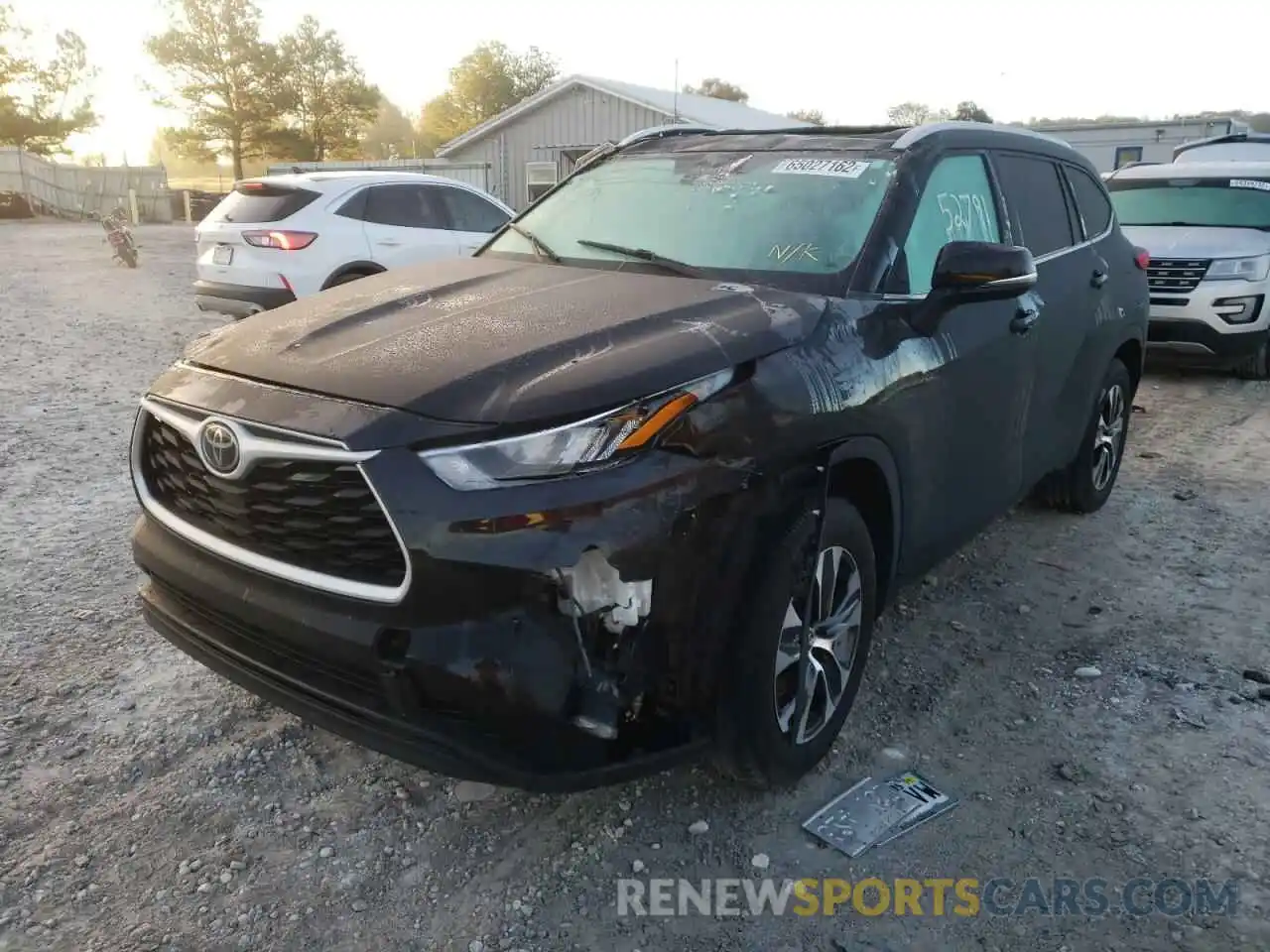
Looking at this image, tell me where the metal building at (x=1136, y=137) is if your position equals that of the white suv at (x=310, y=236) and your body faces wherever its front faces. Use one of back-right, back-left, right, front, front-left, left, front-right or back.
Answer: front

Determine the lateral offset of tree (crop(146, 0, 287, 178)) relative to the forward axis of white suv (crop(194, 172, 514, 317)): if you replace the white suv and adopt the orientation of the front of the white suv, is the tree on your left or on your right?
on your left

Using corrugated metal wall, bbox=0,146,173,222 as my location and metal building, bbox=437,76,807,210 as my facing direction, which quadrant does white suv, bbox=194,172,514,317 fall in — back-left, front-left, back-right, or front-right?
front-right

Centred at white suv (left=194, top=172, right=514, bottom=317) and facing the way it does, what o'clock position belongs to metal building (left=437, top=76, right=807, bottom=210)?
The metal building is roughly at 11 o'clock from the white suv.

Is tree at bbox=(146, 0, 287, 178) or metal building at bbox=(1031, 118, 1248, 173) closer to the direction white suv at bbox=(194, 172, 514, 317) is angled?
the metal building

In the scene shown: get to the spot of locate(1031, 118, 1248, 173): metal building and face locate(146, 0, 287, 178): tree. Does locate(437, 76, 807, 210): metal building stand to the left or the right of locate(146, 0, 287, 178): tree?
left

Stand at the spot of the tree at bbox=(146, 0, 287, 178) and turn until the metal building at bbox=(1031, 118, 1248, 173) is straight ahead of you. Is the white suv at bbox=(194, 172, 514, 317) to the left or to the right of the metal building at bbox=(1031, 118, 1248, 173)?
right

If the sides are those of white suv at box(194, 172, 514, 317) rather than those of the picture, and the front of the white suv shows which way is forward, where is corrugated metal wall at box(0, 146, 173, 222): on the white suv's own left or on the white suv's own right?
on the white suv's own left

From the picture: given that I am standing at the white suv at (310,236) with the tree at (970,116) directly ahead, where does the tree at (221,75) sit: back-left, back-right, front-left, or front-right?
front-left

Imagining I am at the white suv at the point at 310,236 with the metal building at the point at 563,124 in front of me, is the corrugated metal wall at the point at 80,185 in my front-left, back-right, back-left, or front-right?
front-left

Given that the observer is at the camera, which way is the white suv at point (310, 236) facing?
facing away from the viewer and to the right of the viewer

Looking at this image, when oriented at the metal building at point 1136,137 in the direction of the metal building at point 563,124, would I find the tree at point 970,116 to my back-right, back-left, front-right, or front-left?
back-right
